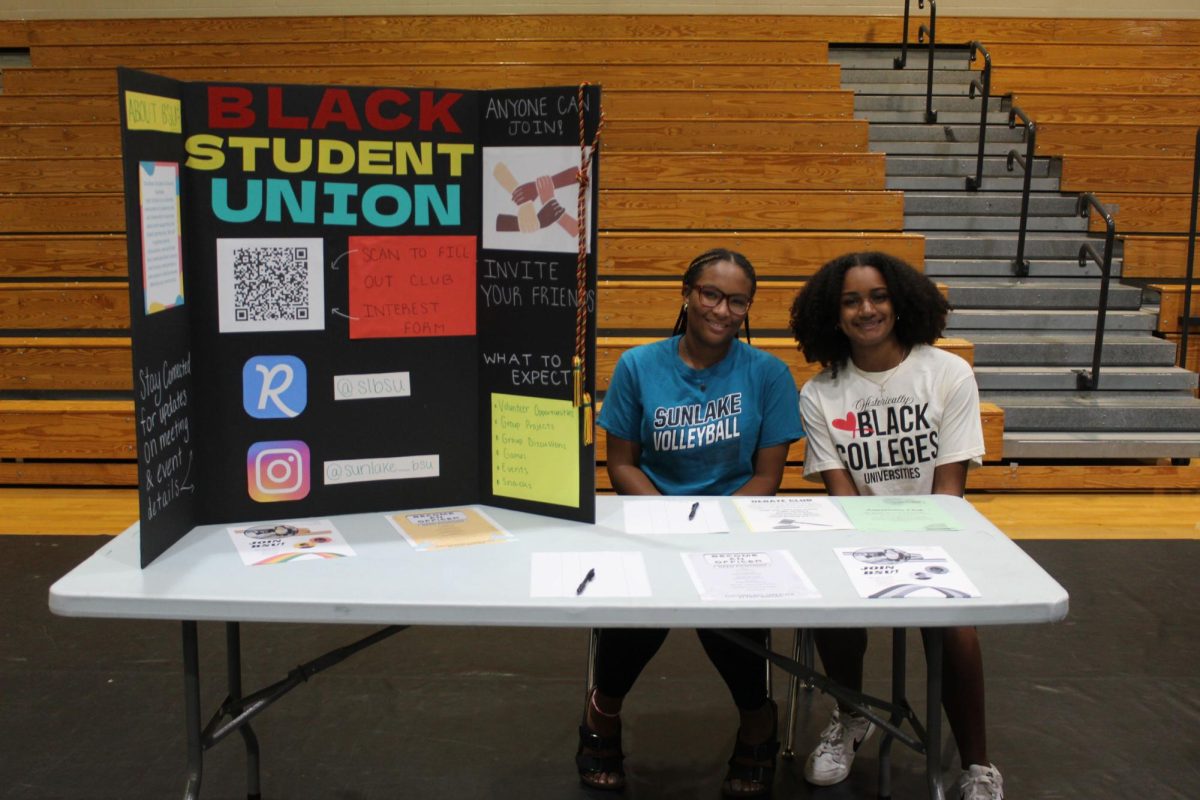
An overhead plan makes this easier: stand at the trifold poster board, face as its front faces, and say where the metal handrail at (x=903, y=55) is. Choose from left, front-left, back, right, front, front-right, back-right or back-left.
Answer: back-left

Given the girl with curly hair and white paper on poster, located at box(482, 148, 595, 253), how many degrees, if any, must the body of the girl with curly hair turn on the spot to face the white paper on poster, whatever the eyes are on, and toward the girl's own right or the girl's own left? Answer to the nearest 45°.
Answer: approximately 45° to the girl's own right

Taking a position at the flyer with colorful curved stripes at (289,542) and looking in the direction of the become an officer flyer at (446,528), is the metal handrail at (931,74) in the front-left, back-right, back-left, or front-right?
front-left

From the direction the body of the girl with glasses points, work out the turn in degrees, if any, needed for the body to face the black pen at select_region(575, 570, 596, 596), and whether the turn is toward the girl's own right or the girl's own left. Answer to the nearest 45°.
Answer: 0° — they already face it

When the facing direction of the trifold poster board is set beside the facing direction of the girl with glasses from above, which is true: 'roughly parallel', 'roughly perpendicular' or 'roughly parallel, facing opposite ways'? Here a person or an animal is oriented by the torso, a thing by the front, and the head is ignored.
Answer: roughly parallel

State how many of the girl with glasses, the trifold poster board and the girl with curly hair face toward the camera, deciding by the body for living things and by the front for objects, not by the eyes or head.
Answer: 3

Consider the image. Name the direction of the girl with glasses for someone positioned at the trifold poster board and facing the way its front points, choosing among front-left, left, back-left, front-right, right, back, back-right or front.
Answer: left

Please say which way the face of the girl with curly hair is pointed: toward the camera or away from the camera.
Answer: toward the camera

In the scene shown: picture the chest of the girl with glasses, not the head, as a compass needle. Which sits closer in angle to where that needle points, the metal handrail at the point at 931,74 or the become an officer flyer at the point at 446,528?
the become an officer flyer

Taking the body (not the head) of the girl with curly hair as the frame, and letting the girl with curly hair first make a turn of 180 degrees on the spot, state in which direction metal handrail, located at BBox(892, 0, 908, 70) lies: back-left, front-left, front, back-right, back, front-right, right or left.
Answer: front

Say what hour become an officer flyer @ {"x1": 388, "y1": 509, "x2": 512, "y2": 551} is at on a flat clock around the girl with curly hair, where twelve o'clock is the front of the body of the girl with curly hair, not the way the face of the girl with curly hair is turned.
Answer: The become an officer flyer is roughly at 2 o'clock from the girl with curly hair.

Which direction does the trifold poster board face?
toward the camera

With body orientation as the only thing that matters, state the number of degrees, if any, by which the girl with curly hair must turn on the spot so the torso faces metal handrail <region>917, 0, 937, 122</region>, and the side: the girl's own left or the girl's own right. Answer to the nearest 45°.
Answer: approximately 180°

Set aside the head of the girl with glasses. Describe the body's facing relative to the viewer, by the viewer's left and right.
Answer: facing the viewer

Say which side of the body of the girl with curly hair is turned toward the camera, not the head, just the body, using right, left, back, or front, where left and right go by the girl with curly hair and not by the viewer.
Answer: front

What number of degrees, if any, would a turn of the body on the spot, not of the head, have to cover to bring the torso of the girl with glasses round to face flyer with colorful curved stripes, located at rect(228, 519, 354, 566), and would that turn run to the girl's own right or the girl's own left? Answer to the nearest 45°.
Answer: approximately 45° to the girl's own right
